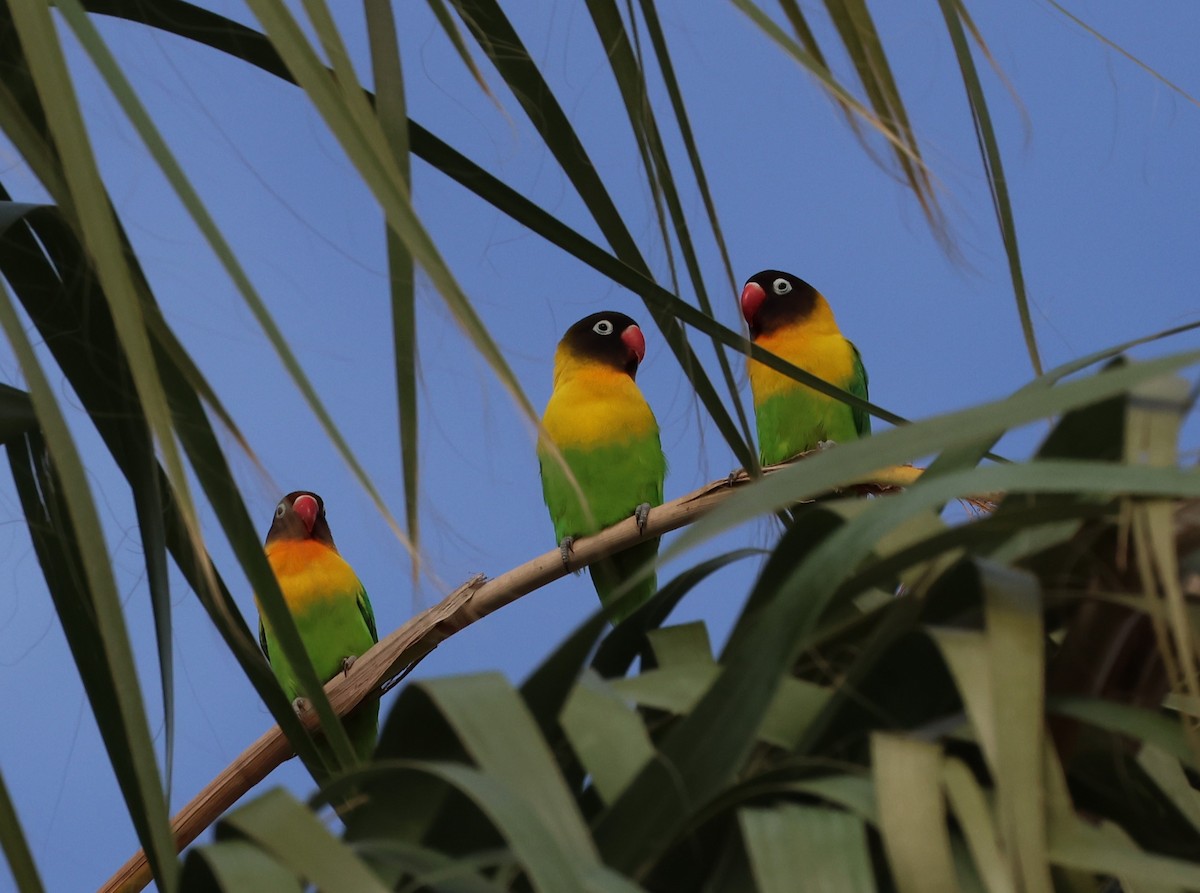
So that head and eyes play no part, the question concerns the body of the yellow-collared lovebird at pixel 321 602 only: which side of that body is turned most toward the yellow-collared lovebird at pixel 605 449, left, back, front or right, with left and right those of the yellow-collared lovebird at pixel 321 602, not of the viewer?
left

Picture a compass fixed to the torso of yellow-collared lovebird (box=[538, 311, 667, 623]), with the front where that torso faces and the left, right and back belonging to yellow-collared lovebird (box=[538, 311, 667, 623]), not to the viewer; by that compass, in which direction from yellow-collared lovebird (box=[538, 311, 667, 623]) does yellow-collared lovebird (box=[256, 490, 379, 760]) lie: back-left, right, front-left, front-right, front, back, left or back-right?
back-right

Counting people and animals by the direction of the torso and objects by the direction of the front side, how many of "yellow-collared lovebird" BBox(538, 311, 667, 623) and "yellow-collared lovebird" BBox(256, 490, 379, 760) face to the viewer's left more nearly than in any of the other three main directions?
0

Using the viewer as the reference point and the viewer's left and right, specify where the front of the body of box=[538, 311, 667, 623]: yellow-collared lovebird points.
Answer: facing the viewer and to the right of the viewer

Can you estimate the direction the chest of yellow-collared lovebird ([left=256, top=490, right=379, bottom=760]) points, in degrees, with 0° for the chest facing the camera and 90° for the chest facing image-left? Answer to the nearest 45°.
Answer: approximately 0°

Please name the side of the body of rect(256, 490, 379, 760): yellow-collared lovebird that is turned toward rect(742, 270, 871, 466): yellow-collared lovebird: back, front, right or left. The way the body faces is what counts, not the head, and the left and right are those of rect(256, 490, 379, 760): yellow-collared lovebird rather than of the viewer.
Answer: left

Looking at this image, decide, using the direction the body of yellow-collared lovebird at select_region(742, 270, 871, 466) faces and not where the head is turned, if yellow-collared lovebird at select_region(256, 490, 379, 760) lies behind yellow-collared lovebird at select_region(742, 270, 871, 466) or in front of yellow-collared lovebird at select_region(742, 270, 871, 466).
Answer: in front

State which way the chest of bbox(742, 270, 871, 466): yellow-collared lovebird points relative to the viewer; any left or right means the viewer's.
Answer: facing the viewer and to the left of the viewer
